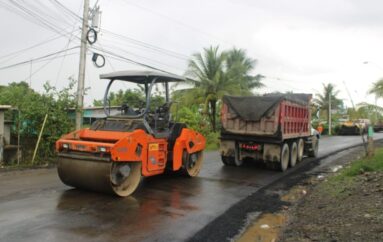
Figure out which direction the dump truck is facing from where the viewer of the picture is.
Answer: facing away from the viewer and to the right of the viewer

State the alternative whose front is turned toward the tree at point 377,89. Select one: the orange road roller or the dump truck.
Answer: the dump truck

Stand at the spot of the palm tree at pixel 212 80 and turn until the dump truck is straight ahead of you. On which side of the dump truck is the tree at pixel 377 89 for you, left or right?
left

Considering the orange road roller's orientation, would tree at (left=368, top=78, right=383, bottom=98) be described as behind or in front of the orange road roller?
behind

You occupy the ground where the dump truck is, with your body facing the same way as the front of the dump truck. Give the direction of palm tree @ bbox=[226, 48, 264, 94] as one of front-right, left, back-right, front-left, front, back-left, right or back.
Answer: front-left

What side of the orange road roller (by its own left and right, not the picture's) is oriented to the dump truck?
back

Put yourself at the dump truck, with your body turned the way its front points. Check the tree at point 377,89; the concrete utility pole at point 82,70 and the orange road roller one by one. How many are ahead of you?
1

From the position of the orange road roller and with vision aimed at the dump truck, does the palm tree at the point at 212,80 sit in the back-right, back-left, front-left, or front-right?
front-left

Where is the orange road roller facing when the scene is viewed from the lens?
facing the viewer and to the left of the viewer

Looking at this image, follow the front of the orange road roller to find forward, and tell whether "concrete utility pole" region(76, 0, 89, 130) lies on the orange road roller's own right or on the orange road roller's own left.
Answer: on the orange road roller's own right

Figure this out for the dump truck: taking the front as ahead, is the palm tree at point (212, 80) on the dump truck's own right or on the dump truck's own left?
on the dump truck's own left

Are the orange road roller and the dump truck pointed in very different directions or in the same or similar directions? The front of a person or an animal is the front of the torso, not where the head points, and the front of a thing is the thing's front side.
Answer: very different directions

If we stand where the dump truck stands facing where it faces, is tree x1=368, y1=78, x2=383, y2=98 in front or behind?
in front
